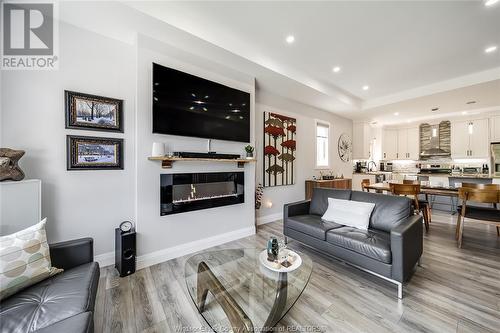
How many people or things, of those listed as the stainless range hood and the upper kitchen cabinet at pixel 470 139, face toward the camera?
2

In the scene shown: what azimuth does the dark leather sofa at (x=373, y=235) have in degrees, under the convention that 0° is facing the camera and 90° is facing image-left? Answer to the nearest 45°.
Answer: approximately 45°

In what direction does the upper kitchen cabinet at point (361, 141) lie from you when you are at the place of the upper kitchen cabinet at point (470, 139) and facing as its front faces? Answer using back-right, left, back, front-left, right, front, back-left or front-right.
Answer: front-right

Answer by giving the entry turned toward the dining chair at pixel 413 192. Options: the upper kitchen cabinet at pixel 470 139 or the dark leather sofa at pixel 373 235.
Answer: the upper kitchen cabinet

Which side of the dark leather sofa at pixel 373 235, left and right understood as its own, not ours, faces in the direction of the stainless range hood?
back

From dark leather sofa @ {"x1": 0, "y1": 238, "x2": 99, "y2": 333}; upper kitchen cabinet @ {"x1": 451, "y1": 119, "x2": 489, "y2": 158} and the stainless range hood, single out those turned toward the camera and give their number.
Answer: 2

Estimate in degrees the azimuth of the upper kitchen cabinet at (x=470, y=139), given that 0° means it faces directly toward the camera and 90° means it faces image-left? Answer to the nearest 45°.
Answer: approximately 0°

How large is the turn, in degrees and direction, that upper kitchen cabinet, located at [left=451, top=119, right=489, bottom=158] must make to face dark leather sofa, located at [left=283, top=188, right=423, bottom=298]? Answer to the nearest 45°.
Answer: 0° — it already faces it

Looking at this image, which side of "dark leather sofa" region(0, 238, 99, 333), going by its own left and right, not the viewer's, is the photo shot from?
right

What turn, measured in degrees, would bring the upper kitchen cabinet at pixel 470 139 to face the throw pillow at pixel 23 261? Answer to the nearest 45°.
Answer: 0° — it already faces it

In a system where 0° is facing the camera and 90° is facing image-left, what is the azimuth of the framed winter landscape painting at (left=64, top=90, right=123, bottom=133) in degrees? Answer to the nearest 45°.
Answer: approximately 315°

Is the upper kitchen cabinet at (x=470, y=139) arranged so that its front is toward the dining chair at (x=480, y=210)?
yes

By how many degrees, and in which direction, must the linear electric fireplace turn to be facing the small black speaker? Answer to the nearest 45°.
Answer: approximately 90° to its right
